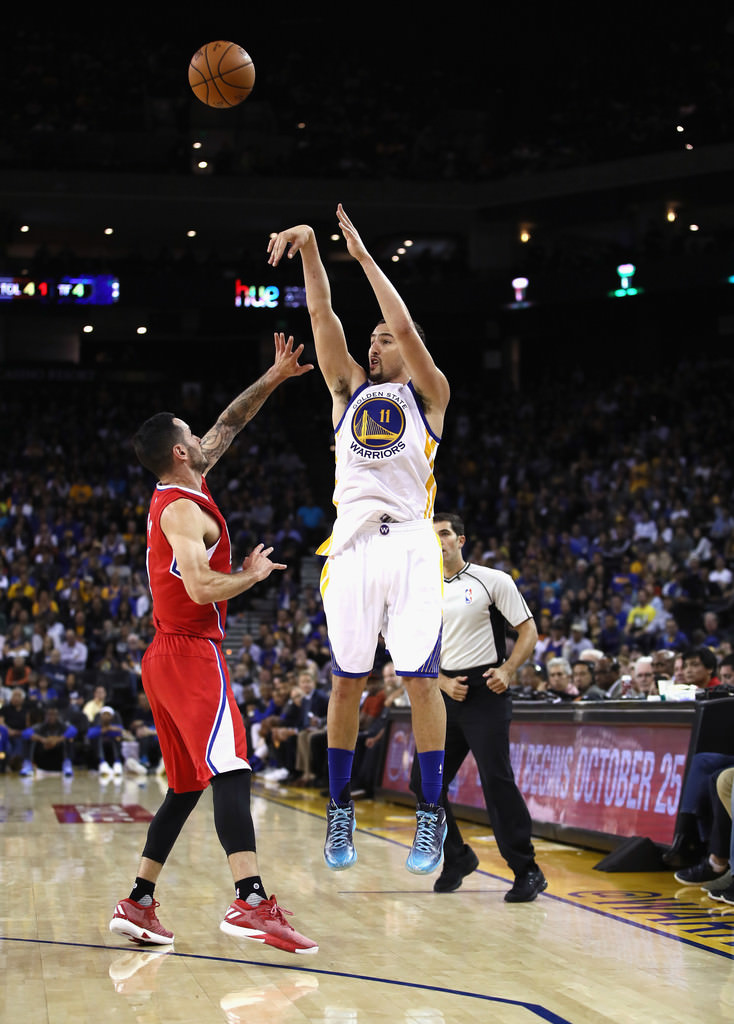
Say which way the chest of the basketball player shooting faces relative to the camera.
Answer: toward the camera

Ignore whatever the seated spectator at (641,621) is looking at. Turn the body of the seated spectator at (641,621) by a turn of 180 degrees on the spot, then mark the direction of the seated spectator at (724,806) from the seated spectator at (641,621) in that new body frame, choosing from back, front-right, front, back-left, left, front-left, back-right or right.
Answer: back-right

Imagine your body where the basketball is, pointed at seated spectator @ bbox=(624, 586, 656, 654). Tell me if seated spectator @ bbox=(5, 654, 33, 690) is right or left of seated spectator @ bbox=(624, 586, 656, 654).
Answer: left

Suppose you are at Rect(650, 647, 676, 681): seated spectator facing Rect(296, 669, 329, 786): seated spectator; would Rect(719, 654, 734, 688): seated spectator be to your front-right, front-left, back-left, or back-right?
back-left

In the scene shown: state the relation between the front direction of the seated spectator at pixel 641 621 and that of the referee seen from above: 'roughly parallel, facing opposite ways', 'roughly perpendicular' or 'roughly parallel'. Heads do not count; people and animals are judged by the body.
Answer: roughly parallel

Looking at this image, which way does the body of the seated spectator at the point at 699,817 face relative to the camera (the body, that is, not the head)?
to the viewer's left

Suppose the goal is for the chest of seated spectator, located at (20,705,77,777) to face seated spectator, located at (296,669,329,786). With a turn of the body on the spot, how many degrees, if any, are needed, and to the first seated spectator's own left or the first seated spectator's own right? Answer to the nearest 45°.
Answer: approximately 45° to the first seated spectator's own left

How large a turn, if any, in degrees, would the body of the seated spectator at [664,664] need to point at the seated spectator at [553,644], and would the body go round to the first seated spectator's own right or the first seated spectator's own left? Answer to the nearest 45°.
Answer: approximately 135° to the first seated spectator's own right

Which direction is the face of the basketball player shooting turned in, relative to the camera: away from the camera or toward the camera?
toward the camera

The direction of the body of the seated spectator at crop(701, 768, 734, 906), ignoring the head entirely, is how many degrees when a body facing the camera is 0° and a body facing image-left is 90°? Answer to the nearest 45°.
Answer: approximately 90°

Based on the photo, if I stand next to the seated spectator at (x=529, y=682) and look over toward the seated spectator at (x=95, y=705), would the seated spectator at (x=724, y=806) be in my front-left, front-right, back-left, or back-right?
back-left

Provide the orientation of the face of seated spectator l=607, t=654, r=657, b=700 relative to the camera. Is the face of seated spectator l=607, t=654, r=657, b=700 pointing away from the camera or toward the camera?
toward the camera

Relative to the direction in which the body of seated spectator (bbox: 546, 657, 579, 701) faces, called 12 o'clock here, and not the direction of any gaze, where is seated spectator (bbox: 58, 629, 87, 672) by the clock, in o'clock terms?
seated spectator (bbox: 58, 629, 87, 672) is roughly at 3 o'clock from seated spectator (bbox: 546, 657, 579, 701).

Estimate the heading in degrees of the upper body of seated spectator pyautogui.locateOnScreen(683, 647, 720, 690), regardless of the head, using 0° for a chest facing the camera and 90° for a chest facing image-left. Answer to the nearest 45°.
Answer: approximately 45°

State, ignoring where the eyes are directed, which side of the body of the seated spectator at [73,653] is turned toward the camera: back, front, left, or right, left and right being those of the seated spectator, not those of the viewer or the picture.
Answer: front

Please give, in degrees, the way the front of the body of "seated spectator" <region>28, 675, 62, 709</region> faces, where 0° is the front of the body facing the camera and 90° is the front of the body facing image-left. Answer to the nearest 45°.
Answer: approximately 0°

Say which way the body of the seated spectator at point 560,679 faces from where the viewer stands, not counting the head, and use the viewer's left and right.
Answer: facing the viewer and to the left of the viewer
